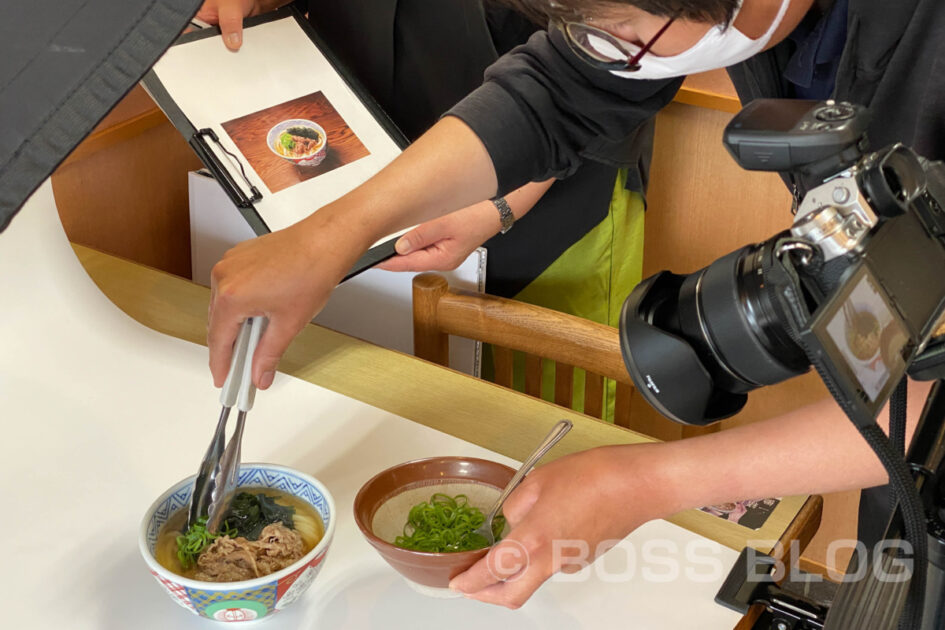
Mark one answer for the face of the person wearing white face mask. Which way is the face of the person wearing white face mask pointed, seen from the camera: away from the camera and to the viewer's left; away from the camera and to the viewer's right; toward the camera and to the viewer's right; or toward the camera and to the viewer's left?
toward the camera and to the viewer's left

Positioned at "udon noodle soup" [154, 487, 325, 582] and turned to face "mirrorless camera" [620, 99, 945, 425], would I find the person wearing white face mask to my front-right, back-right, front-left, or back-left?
front-left

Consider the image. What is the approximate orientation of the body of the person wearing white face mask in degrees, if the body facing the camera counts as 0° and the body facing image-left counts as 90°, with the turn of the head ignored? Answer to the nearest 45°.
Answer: approximately 45°

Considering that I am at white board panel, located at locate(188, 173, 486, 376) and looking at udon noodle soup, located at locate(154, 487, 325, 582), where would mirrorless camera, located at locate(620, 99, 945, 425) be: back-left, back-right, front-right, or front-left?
front-left
